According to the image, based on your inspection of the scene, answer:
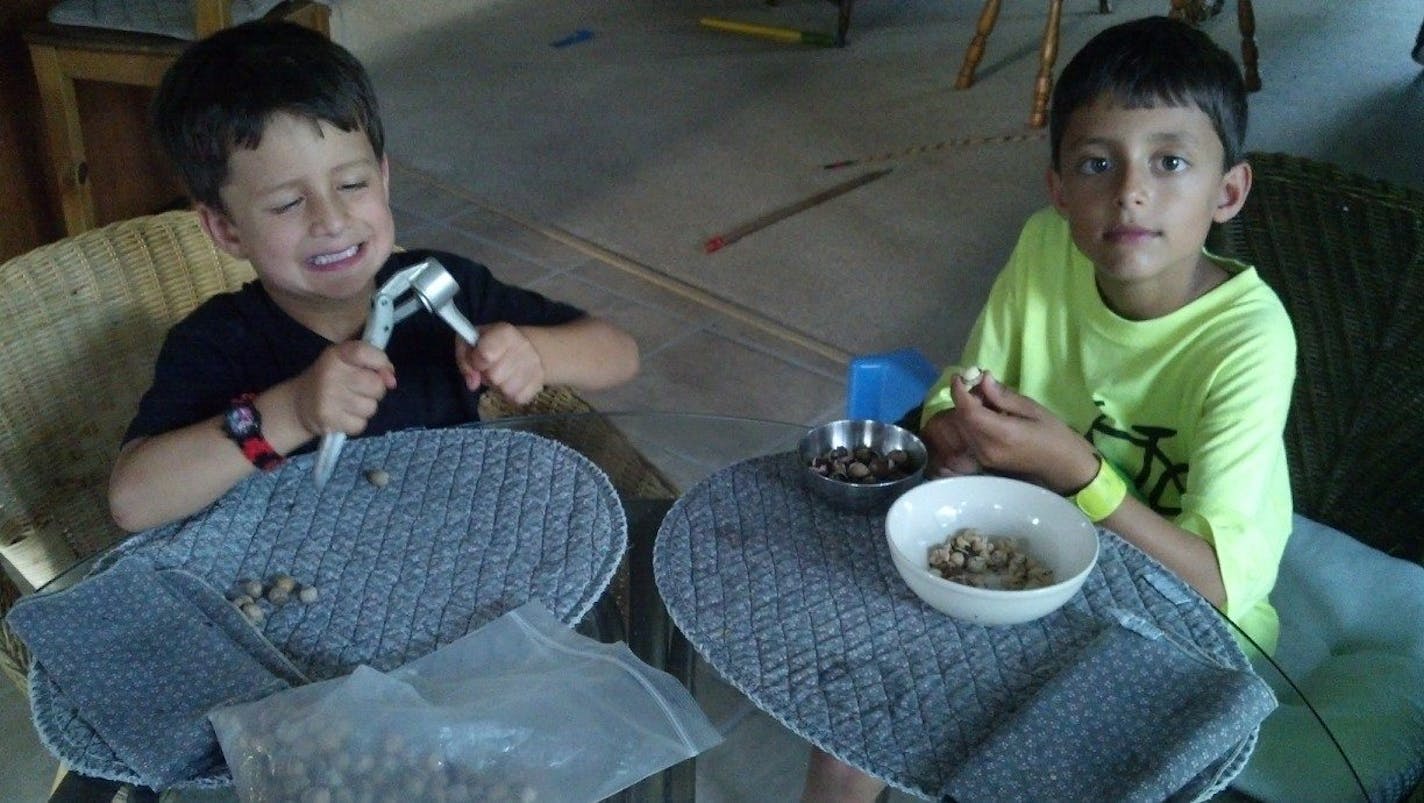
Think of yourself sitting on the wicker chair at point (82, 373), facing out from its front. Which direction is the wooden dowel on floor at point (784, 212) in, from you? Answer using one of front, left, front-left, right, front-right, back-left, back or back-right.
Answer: left

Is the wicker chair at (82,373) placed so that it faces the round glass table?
yes

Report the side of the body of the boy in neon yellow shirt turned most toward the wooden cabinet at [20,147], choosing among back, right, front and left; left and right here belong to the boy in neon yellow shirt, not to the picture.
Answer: right

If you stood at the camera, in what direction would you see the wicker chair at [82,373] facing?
facing the viewer and to the right of the viewer

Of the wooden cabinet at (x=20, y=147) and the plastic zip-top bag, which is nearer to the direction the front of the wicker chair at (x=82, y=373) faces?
the plastic zip-top bag

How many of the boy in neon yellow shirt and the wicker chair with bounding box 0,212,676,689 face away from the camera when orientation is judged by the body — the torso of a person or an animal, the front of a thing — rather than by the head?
0

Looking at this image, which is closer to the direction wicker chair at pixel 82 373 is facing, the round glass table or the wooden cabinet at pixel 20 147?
the round glass table

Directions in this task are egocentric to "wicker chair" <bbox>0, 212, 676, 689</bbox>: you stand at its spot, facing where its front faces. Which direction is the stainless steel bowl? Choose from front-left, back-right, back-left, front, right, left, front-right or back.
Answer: front

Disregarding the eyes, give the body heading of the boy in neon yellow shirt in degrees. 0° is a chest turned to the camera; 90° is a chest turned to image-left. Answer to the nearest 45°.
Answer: approximately 45°
